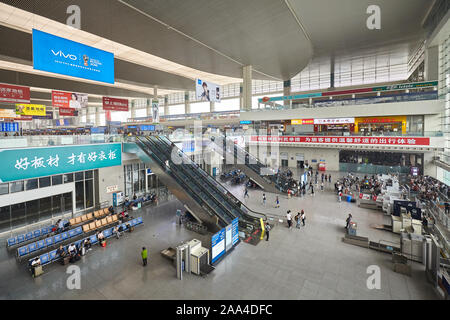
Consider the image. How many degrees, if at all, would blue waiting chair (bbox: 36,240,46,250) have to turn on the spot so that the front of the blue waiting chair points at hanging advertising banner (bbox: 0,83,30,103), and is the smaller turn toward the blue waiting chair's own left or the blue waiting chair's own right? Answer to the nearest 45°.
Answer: approximately 135° to the blue waiting chair's own left

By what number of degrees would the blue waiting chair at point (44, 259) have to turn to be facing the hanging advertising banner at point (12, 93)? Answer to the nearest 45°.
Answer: approximately 135° to its left

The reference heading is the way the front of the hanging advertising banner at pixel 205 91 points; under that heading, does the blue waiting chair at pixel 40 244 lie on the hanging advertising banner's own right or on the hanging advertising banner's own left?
on the hanging advertising banner's own right

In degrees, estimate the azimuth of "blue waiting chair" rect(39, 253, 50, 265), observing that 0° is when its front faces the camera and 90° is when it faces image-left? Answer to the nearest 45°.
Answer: approximately 315°
